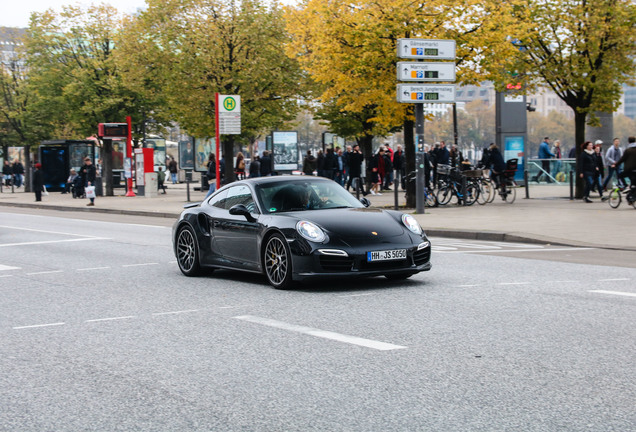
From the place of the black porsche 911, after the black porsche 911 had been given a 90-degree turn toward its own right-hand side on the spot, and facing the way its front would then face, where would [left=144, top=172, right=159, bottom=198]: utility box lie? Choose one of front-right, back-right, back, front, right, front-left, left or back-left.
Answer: back-right

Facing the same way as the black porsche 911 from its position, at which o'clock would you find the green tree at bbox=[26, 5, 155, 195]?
The green tree is roughly at 7 o'clock from the black porsche 911.

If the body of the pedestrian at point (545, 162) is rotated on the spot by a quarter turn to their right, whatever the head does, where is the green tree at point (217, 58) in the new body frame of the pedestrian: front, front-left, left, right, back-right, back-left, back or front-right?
front-right

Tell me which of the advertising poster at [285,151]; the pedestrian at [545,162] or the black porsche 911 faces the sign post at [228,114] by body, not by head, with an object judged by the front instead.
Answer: the advertising poster

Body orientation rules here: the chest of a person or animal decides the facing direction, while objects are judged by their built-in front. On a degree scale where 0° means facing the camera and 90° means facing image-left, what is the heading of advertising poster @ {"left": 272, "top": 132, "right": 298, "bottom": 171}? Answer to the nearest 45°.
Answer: approximately 0°

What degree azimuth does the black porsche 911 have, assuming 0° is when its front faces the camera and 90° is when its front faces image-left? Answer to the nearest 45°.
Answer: approximately 315°
